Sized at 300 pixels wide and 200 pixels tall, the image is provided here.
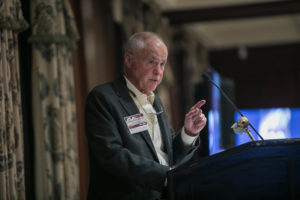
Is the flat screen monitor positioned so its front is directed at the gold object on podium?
yes

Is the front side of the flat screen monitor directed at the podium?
yes

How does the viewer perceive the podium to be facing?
facing to the right of the viewer

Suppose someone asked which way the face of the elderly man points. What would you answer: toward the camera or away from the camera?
toward the camera

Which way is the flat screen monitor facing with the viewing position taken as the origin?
facing the viewer

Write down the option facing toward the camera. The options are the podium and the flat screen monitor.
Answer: the flat screen monitor

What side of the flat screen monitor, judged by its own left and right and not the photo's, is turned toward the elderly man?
front

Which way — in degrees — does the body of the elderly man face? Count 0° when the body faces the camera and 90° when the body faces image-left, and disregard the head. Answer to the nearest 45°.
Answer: approximately 315°

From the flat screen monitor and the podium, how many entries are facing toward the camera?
1

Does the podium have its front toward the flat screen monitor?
no
